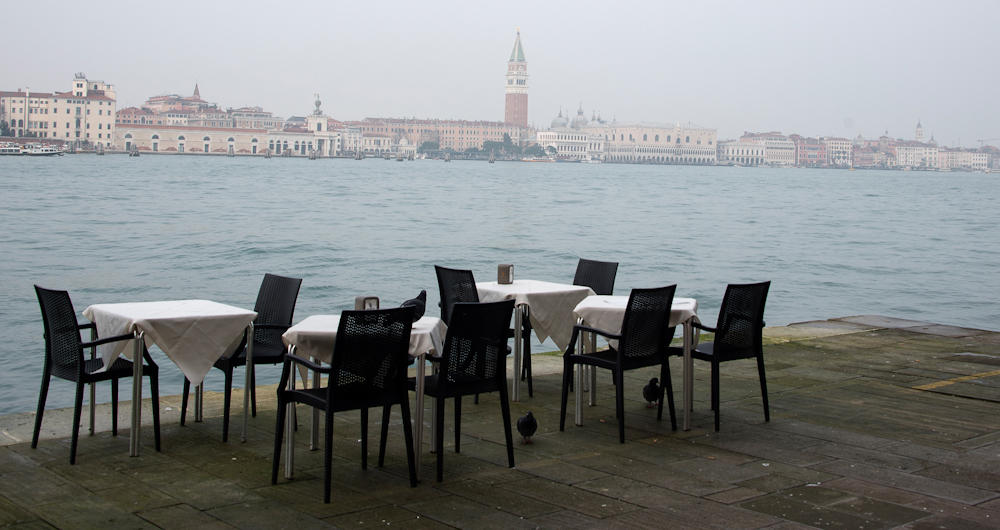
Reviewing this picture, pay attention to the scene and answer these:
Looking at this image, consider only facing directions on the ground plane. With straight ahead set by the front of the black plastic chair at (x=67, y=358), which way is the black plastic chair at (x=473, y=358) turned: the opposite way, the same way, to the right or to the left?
to the left

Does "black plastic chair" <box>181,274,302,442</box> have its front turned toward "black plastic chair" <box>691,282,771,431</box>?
no

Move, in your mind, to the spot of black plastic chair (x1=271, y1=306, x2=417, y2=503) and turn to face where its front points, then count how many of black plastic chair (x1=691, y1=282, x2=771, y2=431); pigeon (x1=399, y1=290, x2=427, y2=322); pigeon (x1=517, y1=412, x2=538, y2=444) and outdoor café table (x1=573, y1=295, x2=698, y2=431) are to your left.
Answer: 0

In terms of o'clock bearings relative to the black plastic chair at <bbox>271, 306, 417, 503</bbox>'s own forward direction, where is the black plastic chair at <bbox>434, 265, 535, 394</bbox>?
the black plastic chair at <bbox>434, 265, 535, 394</bbox> is roughly at 2 o'clock from the black plastic chair at <bbox>271, 306, 417, 503</bbox>.

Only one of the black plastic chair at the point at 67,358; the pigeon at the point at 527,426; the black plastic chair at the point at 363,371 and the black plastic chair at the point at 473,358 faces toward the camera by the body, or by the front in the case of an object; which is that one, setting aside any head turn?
the pigeon

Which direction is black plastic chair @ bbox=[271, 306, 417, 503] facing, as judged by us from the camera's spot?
facing away from the viewer and to the left of the viewer

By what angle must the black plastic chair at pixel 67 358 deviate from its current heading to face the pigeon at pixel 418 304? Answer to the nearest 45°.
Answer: approximately 45° to its right

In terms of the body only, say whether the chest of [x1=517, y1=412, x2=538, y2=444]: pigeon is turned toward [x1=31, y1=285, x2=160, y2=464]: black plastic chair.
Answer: no

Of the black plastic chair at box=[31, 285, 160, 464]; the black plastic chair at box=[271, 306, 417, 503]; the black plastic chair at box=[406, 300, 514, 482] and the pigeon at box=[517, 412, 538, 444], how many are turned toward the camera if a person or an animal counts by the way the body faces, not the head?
1

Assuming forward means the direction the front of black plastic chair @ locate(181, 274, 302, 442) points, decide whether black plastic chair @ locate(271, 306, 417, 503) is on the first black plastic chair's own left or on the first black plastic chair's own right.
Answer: on the first black plastic chair's own left

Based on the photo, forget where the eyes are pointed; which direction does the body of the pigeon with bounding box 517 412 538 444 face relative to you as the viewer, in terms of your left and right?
facing the viewer

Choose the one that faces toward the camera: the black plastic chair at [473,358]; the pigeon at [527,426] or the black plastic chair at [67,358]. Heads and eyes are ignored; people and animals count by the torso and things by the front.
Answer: the pigeon

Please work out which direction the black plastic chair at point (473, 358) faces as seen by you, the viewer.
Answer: facing away from the viewer and to the left of the viewer
